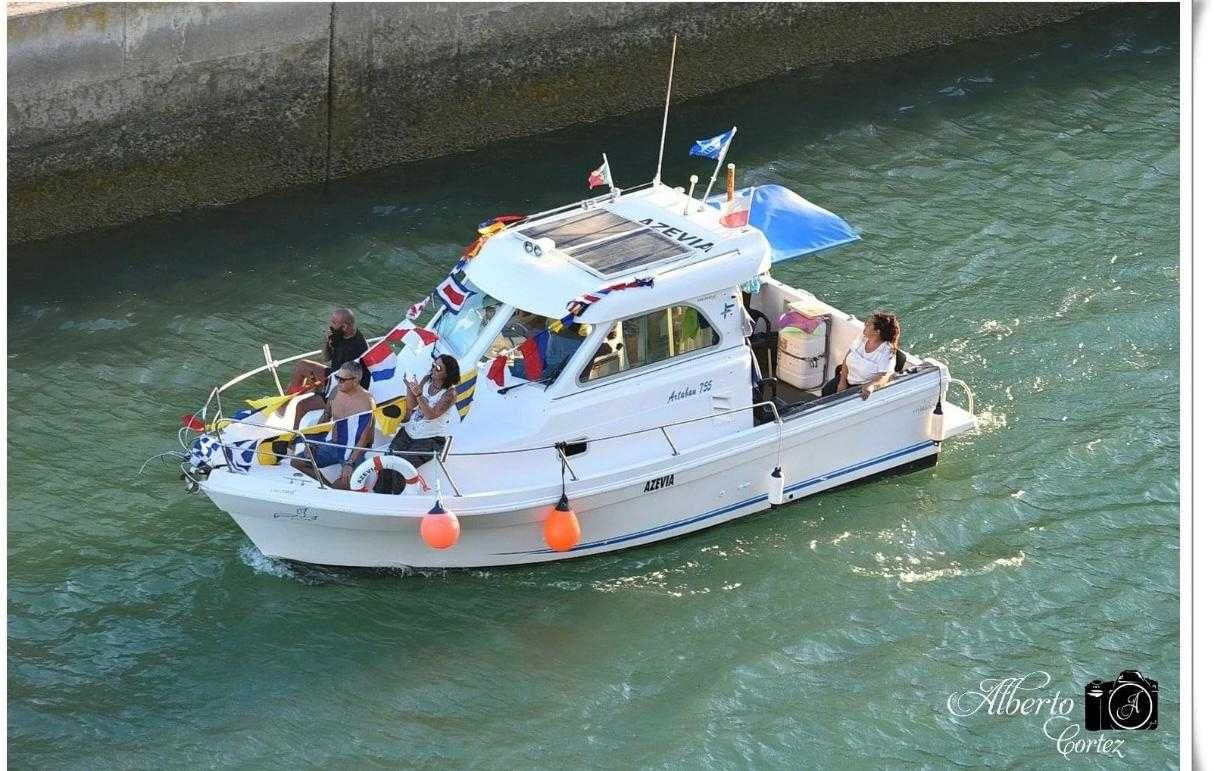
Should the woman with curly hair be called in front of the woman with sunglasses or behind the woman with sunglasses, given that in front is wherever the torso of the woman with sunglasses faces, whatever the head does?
behind

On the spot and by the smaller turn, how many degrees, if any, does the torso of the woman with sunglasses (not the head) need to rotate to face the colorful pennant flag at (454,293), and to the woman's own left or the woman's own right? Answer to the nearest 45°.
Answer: approximately 135° to the woman's own right

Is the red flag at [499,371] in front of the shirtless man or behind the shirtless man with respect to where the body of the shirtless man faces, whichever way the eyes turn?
behind

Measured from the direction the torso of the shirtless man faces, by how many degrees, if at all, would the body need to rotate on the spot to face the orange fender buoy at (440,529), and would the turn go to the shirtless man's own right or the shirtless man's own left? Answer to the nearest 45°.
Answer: approximately 90° to the shirtless man's own left

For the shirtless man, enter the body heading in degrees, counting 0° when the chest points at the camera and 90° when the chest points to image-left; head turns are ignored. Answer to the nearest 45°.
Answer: approximately 45°
